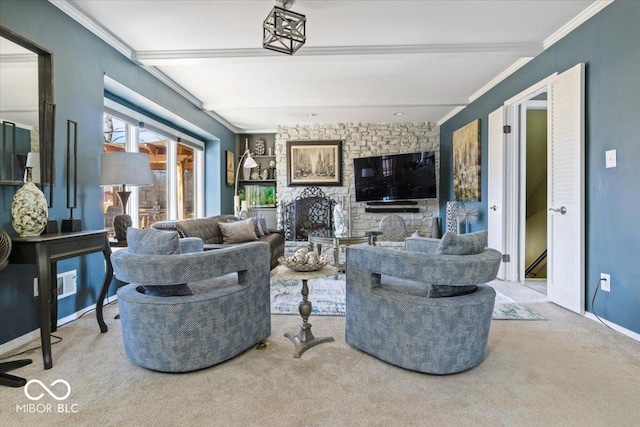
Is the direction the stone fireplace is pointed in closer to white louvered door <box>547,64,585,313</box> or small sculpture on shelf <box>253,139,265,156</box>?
the white louvered door

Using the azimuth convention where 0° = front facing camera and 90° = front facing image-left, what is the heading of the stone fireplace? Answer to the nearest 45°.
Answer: approximately 0°

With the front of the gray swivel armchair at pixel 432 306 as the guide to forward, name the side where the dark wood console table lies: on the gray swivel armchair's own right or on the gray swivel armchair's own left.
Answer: on the gray swivel armchair's own left

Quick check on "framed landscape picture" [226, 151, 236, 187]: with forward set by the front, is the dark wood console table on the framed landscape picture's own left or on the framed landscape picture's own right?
on the framed landscape picture's own right

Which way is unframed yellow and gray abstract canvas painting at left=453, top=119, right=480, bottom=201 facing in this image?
to the viewer's left

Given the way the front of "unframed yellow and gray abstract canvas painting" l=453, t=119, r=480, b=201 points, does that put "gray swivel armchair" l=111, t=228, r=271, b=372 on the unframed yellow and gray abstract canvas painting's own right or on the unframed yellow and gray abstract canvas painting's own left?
on the unframed yellow and gray abstract canvas painting's own left

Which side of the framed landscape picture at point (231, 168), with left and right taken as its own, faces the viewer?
right

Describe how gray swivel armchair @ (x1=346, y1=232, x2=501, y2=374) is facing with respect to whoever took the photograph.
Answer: facing away from the viewer and to the left of the viewer

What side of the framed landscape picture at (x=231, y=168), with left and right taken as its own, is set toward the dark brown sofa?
right
